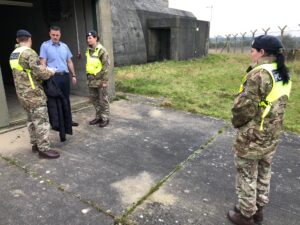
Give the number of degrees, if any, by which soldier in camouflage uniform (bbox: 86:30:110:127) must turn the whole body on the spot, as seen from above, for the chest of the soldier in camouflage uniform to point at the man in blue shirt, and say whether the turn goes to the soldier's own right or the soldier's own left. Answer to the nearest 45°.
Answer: approximately 45° to the soldier's own right

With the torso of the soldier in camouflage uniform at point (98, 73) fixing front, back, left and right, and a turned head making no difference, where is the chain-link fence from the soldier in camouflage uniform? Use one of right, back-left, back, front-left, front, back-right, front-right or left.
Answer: back

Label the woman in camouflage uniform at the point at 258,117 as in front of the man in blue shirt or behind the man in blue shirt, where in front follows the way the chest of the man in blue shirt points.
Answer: in front

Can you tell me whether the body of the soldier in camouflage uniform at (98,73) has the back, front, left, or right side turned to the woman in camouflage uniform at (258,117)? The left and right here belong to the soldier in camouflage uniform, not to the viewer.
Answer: left

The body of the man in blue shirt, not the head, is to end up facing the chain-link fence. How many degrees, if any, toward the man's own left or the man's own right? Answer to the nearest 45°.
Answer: approximately 135° to the man's own left

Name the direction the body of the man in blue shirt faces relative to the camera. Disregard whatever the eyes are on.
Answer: toward the camera

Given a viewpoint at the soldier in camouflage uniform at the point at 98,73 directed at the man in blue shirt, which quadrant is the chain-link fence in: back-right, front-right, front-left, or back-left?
back-right

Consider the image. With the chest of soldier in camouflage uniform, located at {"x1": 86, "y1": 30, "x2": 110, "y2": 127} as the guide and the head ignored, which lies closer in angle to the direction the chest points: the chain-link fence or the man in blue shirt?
the man in blue shirt

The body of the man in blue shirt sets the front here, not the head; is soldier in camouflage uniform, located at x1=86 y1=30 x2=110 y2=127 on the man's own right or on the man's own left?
on the man's own left

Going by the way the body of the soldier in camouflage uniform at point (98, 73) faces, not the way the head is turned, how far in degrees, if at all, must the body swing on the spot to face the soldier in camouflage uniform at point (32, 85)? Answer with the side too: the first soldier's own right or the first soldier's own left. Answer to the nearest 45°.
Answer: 0° — they already face them

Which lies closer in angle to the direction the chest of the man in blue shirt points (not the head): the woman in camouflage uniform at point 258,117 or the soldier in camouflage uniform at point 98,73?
the woman in camouflage uniform

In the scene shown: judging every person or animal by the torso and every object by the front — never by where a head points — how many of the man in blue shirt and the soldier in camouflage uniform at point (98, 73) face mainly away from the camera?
0

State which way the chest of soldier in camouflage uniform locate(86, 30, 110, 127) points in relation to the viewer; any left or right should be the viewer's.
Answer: facing the viewer and to the left of the viewer

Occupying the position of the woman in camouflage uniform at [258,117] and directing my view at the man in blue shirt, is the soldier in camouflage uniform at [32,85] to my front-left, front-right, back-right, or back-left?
front-left
